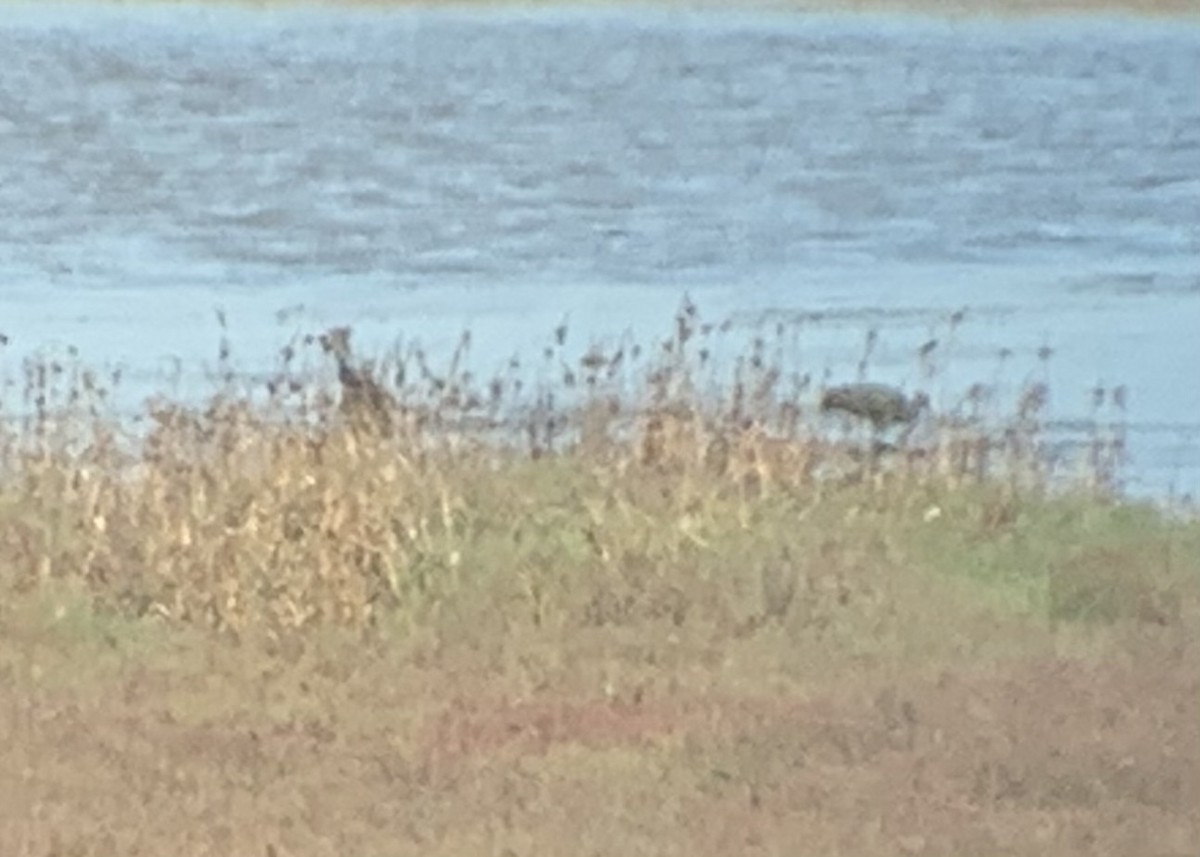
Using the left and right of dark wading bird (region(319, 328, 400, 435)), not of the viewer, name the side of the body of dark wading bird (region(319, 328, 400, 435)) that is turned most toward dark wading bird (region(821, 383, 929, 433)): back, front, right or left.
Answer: back

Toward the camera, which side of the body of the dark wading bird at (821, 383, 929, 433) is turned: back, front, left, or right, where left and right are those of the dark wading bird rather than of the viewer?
right

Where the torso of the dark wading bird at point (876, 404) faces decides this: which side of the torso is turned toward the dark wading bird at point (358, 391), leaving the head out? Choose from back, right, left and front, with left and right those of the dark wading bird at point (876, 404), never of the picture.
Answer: back

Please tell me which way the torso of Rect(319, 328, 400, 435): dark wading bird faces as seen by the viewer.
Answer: to the viewer's left

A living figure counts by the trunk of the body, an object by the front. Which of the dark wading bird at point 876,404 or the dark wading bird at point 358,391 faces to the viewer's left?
the dark wading bird at point 358,391
